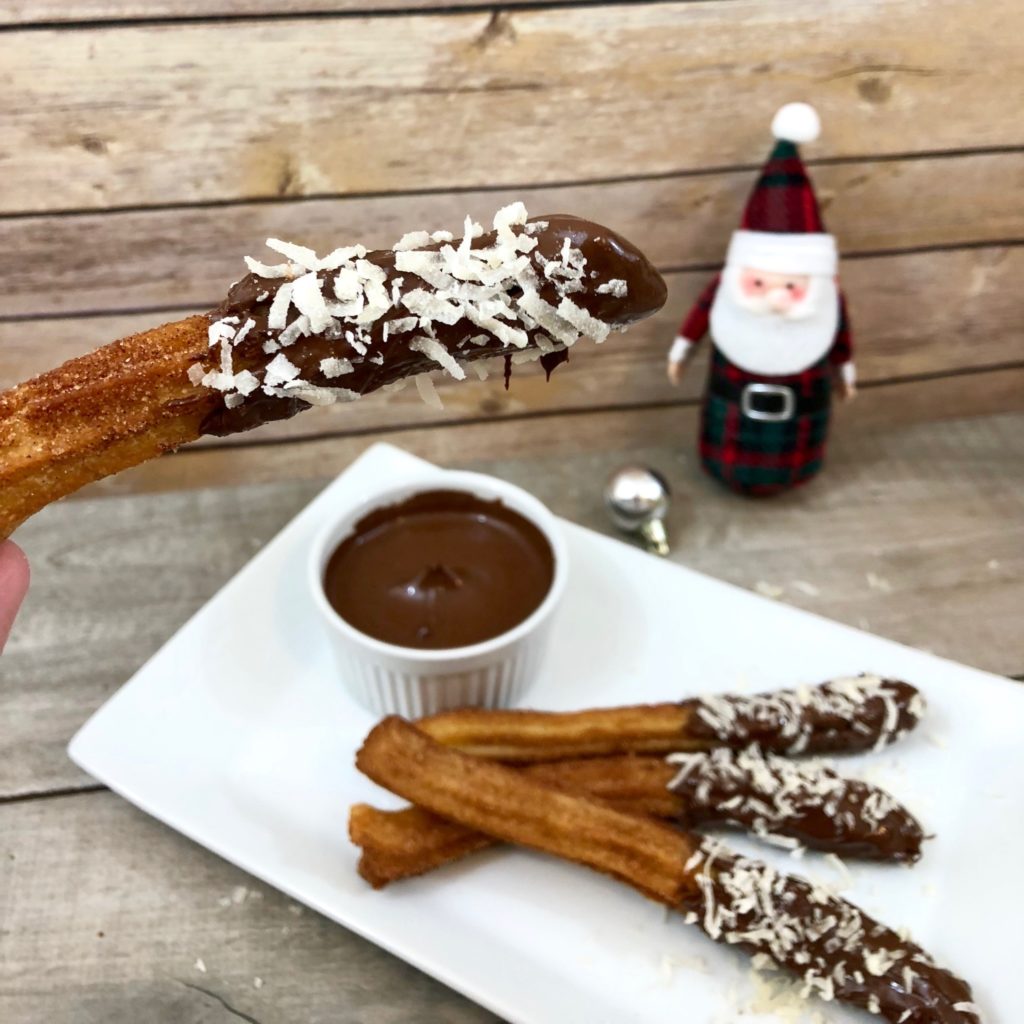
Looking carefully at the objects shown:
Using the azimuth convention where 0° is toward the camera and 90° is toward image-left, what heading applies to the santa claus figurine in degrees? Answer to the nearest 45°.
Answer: approximately 0°
